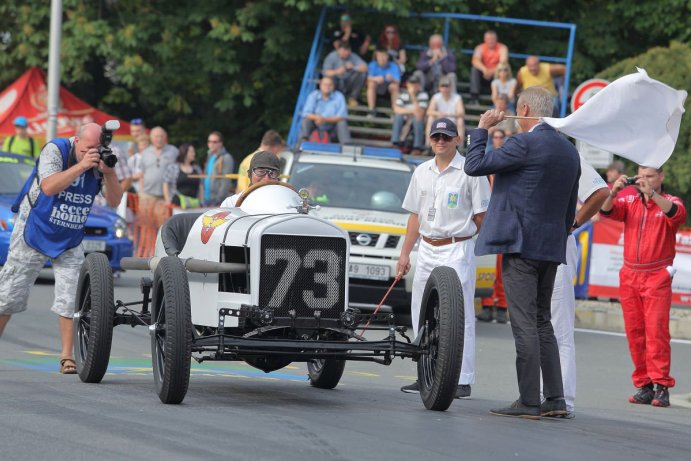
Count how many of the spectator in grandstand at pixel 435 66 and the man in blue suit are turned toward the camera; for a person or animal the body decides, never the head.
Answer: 1

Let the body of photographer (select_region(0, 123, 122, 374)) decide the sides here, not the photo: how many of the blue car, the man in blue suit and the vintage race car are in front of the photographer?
2

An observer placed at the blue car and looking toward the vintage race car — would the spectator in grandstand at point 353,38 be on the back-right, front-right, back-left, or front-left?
back-left

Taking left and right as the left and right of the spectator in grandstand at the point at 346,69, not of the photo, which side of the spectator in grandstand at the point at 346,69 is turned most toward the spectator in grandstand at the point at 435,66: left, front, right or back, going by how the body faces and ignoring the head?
left

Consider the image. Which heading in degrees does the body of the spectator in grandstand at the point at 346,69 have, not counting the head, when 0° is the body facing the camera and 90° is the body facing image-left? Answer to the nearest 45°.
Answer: approximately 0°

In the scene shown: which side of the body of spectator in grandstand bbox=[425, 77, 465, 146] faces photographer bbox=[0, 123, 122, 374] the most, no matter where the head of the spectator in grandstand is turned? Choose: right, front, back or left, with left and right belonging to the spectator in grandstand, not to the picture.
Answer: front
